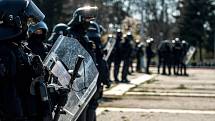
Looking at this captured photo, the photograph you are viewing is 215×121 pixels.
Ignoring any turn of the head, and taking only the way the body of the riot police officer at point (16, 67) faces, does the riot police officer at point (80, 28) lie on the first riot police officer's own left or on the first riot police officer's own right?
on the first riot police officer's own left

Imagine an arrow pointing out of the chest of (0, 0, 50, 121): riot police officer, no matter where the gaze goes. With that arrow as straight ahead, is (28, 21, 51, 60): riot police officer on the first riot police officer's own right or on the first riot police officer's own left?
on the first riot police officer's own left

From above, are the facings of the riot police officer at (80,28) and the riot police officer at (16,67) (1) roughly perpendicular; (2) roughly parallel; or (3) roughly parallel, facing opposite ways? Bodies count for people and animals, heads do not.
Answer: roughly parallel

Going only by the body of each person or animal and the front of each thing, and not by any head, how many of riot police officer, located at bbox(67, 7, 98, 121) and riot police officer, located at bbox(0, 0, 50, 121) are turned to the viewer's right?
2

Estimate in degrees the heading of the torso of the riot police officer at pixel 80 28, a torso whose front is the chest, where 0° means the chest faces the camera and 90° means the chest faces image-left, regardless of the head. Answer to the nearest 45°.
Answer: approximately 270°

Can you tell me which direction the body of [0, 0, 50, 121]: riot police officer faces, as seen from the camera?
to the viewer's right
